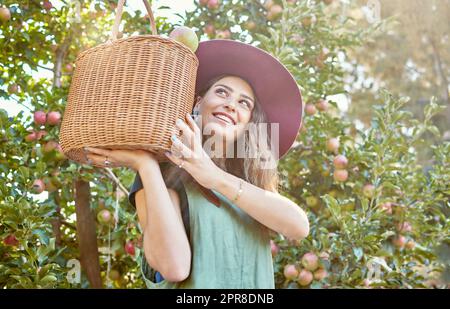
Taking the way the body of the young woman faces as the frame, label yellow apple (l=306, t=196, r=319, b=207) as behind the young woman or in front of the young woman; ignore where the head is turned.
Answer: behind

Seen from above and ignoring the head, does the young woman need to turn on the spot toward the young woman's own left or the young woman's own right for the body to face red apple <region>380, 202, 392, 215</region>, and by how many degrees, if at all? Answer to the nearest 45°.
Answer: approximately 135° to the young woman's own left

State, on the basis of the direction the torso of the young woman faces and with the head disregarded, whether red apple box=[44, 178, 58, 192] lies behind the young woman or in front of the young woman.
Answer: behind

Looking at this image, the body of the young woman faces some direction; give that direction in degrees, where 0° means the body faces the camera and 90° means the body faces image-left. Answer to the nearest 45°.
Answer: approximately 0°

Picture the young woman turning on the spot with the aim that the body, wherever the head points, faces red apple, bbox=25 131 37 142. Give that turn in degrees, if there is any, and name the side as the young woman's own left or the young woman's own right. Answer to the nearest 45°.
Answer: approximately 135° to the young woman's own right

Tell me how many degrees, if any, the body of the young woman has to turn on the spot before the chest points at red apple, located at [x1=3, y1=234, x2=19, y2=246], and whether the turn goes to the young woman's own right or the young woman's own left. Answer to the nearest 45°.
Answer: approximately 135° to the young woman's own right

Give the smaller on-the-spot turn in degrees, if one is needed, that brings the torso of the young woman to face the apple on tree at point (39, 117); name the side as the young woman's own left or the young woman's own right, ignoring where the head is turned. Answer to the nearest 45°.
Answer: approximately 135° to the young woman's own right

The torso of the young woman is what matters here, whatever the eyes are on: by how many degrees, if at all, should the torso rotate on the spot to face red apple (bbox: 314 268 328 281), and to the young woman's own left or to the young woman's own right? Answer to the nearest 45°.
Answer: approximately 180°
